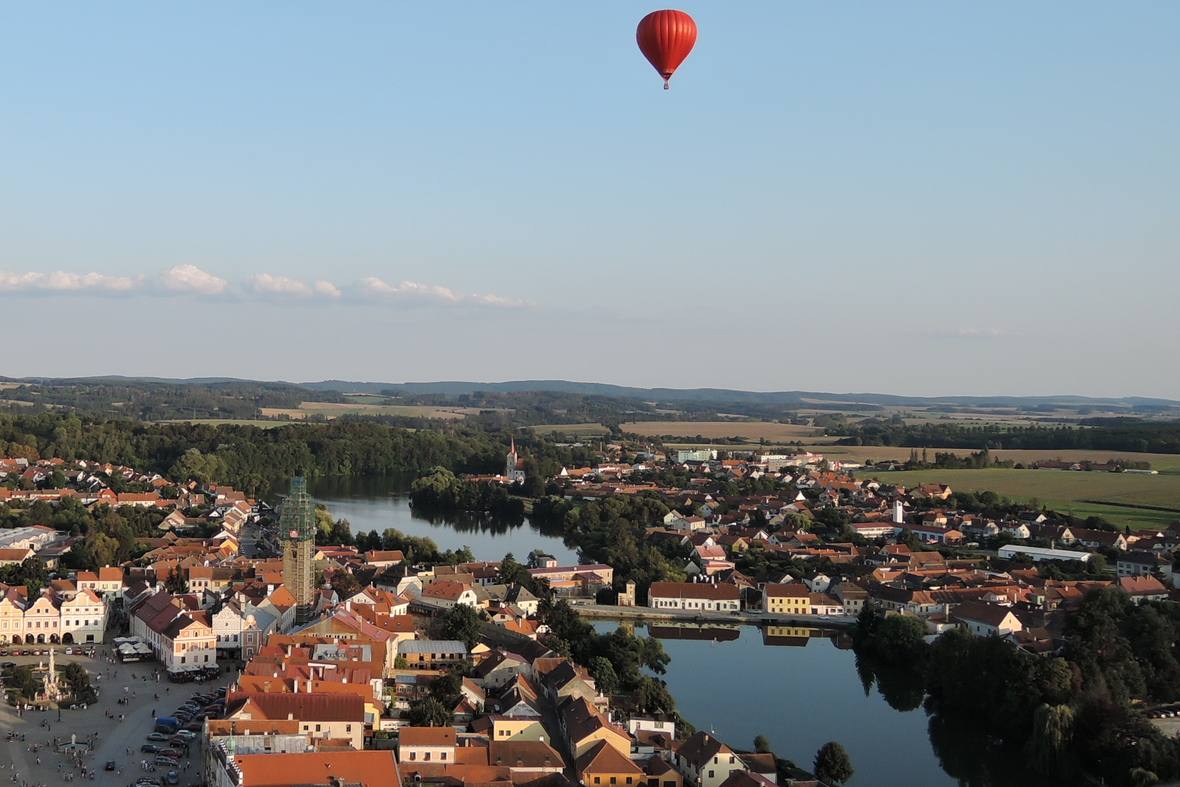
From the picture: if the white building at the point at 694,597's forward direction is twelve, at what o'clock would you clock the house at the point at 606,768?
The house is roughly at 12 o'clock from the white building.

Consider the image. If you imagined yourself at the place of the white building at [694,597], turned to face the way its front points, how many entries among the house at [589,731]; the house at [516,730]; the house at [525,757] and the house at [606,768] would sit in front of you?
4

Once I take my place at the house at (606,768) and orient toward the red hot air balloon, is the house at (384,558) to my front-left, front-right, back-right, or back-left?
front-left

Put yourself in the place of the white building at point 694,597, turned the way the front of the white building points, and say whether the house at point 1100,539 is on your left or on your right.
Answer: on your left

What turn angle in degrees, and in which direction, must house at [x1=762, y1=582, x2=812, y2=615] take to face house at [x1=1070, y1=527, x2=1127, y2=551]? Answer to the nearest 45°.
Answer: approximately 135° to its left

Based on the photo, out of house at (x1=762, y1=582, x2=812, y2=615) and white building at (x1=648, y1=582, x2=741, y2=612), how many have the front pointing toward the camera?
2

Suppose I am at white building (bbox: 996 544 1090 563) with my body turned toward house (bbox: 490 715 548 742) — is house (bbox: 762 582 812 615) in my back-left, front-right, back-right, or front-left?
front-right

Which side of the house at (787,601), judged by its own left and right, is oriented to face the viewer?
front

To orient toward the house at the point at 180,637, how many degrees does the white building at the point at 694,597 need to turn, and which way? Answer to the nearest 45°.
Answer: approximately 45° to its right

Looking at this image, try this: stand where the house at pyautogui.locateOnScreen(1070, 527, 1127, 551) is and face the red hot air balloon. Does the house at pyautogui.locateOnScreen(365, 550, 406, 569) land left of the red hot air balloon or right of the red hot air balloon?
right

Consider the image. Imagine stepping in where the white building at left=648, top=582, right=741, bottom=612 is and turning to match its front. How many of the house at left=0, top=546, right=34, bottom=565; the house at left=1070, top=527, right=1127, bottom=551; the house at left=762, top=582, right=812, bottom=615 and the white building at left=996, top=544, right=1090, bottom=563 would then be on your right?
1
